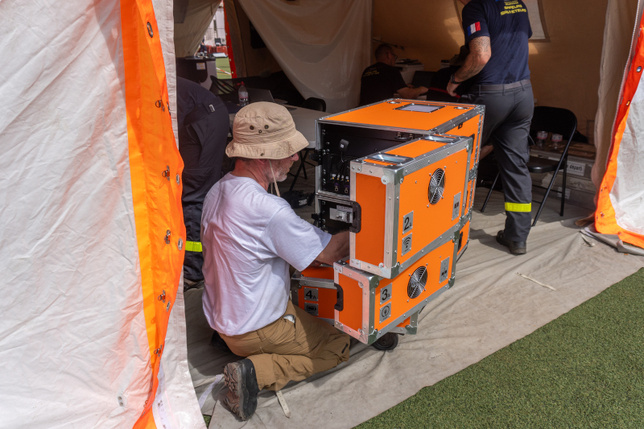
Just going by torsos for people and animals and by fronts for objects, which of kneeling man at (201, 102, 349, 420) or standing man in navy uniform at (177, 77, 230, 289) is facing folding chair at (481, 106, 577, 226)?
the kneeling man

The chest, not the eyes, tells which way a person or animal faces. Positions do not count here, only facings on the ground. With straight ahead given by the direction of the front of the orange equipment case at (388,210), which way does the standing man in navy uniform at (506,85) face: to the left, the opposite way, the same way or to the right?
to the right

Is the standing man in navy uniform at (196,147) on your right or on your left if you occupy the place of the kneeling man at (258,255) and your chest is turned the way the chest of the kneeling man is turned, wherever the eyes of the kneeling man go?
on your left

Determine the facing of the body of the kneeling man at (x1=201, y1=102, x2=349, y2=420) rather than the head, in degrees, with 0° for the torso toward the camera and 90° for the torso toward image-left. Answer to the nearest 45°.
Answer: approximately 225°

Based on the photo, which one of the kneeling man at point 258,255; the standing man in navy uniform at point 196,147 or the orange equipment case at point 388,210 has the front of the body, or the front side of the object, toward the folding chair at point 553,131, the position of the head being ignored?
the kneeling man

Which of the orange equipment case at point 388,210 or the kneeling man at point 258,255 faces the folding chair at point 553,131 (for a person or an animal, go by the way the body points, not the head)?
the kneeling man

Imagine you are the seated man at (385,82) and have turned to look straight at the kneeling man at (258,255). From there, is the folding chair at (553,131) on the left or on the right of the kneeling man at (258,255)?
left

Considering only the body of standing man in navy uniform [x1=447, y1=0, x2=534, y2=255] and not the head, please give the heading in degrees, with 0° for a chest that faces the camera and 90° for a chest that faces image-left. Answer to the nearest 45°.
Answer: approximately 135°

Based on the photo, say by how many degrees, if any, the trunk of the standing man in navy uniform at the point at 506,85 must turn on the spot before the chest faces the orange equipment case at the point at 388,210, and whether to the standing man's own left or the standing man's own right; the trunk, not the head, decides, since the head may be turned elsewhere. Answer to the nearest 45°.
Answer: approximately 135° to the standing man's own left
